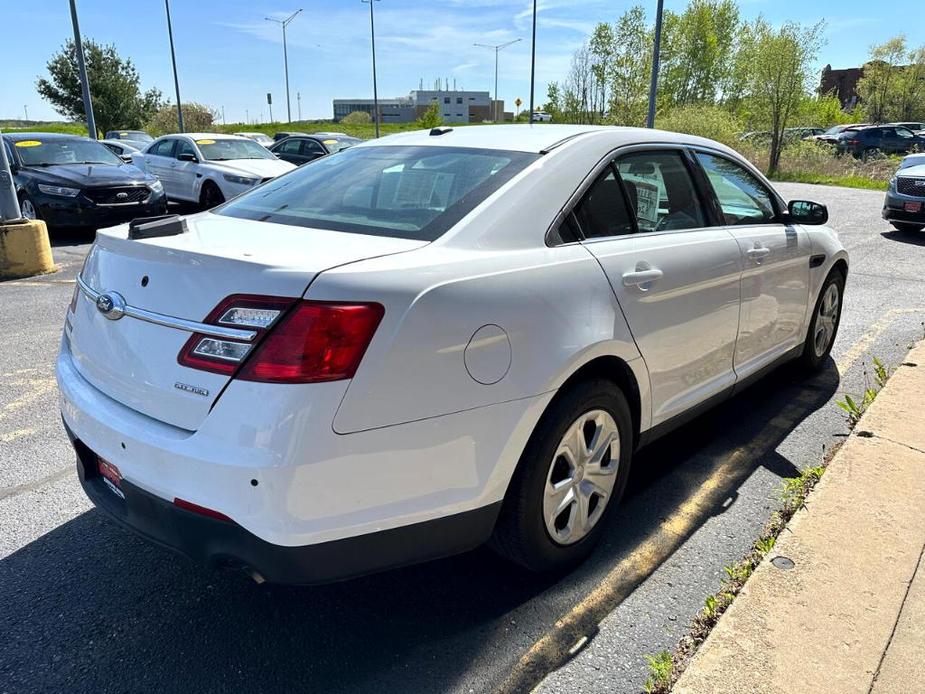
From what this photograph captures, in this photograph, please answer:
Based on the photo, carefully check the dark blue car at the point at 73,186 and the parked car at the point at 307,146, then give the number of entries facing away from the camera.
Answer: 0

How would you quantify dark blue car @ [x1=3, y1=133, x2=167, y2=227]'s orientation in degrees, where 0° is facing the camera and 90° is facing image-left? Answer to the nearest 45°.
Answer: approximately 315°

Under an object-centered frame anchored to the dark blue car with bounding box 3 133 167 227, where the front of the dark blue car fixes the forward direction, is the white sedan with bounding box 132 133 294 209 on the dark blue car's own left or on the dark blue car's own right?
on the dark blue car's own left

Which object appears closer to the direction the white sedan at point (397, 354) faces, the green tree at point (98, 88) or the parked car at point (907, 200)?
the parked car

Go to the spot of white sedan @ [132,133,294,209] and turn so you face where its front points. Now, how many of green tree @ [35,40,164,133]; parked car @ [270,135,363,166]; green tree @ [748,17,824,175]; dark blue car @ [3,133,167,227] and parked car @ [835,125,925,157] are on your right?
1

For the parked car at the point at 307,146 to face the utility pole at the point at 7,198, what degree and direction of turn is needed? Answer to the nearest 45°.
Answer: approximately 45° to its right

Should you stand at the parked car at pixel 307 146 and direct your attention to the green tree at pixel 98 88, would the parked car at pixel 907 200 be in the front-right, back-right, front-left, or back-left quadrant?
back-right

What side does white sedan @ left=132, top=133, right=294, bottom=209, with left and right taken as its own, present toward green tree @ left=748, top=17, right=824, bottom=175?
left

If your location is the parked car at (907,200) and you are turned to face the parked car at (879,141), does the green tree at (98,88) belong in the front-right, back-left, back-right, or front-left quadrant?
front-left

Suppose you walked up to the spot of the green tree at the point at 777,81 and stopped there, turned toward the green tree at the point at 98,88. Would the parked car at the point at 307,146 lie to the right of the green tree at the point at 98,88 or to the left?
left

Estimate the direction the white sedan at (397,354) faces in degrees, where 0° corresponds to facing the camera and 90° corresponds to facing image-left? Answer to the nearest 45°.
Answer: approximately 225°

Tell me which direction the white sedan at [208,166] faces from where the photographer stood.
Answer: facing the viewer and to the right of the viewer

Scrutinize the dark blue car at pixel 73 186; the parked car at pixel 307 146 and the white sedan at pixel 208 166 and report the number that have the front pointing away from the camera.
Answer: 0

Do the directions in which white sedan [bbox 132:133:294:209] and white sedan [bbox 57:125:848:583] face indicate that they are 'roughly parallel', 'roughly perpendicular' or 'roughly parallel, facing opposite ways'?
roughly perpendicular

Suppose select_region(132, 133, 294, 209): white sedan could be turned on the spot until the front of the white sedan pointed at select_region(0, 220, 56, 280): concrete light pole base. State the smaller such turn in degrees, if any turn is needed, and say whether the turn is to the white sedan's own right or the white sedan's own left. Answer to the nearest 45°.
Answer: approximately 45° to the white sedan's own right
